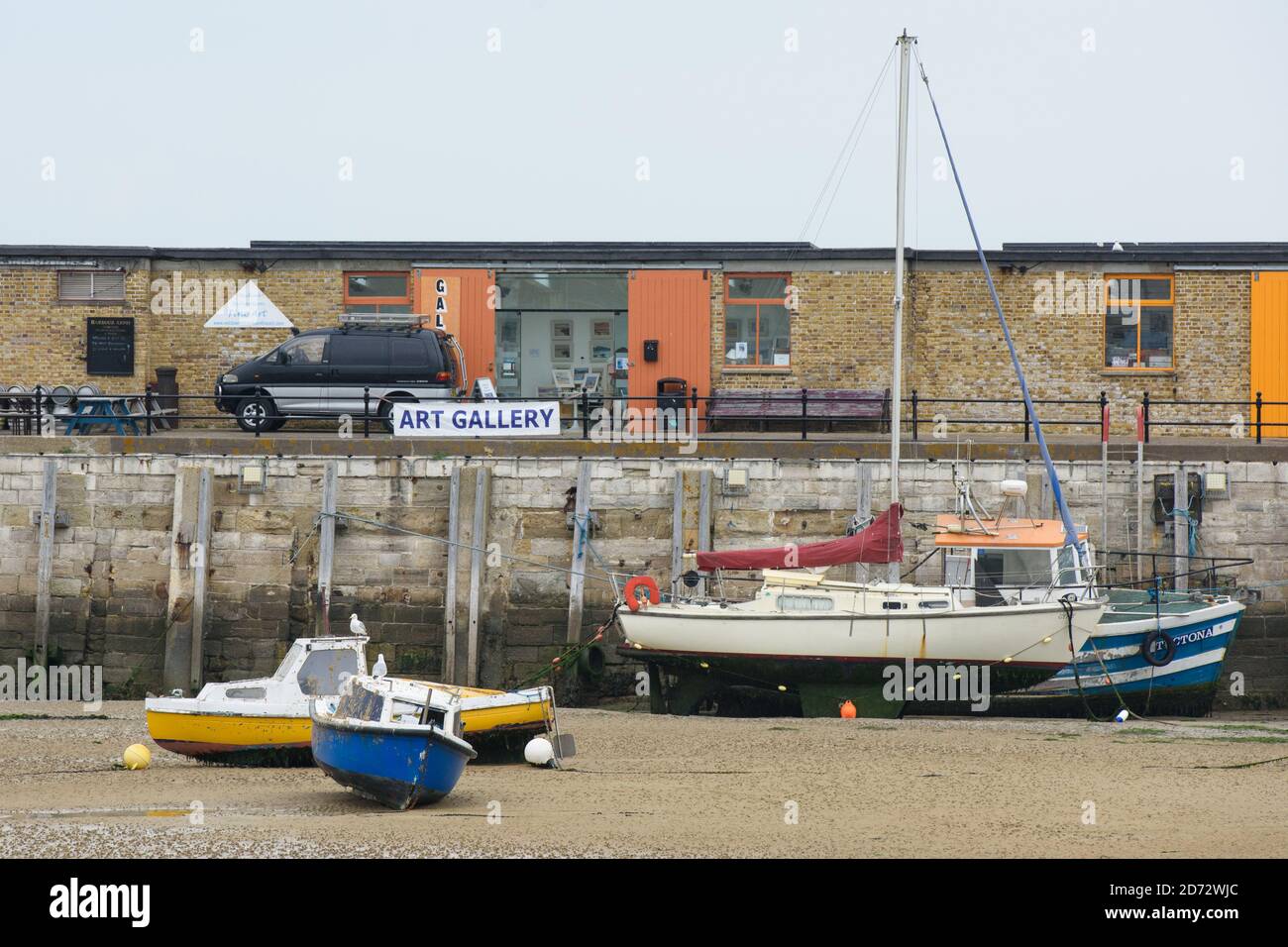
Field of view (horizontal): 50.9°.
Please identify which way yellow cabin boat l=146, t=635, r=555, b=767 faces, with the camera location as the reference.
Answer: facing to the left of the viewer

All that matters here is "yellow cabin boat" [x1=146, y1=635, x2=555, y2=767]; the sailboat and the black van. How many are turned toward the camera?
0

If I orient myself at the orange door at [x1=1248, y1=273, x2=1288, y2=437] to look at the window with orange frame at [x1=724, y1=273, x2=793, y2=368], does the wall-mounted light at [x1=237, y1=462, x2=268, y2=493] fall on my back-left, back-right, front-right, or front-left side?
front-left

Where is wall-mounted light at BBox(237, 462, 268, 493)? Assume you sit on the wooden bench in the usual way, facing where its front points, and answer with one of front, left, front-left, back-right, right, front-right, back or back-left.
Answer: front-right

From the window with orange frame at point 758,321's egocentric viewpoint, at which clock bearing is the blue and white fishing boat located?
The blue and white fishing boat is roughly at 11 o'clock from the window with orange frame.

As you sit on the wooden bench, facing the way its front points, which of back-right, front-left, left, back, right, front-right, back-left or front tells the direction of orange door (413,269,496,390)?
right

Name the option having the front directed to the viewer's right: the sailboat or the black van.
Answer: the sailboat

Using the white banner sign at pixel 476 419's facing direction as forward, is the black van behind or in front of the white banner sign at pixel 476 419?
behind

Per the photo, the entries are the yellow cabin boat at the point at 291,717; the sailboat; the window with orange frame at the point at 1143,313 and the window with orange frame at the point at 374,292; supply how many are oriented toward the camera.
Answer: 2

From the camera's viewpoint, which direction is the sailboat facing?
to the viewer's right

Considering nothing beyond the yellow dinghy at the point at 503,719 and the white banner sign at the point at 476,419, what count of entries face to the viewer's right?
0

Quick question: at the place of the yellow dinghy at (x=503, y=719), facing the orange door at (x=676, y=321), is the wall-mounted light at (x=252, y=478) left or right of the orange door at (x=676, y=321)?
left

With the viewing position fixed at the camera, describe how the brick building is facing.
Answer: facing the viewer

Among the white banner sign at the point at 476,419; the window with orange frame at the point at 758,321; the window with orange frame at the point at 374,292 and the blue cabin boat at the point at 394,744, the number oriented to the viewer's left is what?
0

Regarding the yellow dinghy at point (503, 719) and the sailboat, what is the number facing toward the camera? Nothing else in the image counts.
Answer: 0

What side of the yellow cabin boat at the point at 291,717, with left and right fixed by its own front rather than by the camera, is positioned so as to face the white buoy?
back
